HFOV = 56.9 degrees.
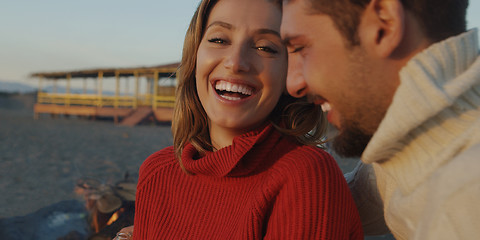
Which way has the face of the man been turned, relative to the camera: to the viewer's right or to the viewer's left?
to the viewer's left

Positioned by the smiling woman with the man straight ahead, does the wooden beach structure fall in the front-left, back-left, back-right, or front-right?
back-left

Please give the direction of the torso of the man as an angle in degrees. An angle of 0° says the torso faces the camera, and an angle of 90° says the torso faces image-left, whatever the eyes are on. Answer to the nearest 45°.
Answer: approximately 90°

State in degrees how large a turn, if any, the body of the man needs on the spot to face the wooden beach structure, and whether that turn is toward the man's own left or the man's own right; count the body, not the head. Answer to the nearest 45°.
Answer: approximately 45° to the man's own right

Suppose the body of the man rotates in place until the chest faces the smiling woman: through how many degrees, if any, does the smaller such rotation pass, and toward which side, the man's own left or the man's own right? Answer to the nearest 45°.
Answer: approximately 45° to the man's own right
